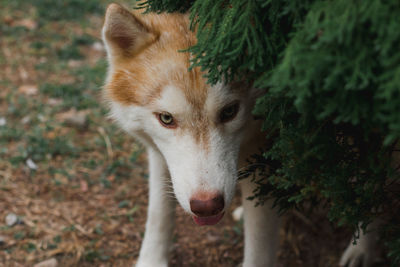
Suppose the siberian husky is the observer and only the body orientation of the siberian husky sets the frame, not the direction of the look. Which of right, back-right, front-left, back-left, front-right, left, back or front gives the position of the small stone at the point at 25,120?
back-right

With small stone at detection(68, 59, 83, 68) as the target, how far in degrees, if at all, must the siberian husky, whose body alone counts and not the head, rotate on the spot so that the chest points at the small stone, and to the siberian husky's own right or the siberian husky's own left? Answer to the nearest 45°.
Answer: approximately 135° to the siberian husky's own right

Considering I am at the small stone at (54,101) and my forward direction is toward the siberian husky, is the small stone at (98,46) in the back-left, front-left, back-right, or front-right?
back-left

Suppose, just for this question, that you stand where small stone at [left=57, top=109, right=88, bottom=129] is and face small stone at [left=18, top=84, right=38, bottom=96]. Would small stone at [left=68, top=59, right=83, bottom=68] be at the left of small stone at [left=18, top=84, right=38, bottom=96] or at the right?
right

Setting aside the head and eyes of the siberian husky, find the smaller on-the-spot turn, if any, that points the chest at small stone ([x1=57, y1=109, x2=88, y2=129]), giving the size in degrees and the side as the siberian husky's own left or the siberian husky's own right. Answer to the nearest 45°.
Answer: approximately 135° to the siberian husky's own right

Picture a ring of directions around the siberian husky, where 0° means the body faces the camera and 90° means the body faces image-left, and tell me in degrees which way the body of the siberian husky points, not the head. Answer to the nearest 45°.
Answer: approximately 0°

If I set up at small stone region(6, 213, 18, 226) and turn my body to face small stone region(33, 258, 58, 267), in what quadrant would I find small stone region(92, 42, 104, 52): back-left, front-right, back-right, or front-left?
back-left

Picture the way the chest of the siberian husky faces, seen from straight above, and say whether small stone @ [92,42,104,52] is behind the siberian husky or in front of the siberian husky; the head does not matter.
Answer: behind
